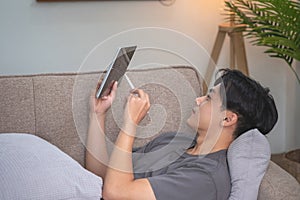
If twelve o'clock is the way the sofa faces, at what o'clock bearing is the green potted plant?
The green potted plant is roughly at 8 o'clock from the sofa.

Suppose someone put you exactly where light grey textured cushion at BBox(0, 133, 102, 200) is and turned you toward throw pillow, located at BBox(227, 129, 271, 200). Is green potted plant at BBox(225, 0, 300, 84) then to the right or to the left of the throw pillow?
left

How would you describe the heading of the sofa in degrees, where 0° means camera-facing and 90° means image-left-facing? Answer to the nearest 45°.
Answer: approximately 0°
